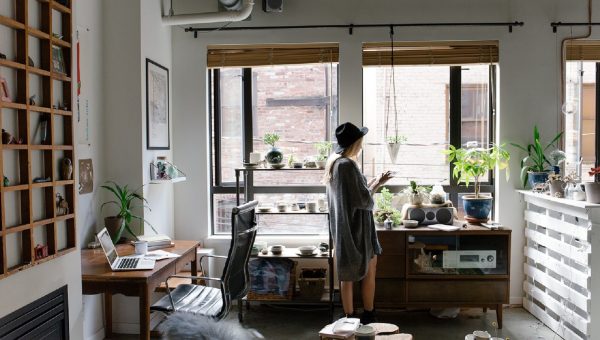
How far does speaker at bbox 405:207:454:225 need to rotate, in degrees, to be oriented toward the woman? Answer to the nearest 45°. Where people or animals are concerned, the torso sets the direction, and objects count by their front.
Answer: approximately 45° to its right

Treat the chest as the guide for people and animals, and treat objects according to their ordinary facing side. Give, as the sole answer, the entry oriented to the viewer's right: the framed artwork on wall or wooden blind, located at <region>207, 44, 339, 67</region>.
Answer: the framed artwork on wall

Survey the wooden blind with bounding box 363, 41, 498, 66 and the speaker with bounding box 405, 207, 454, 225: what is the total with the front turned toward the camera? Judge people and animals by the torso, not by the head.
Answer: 2

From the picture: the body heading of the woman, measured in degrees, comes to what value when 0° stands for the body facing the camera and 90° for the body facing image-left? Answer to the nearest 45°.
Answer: approximately 225°

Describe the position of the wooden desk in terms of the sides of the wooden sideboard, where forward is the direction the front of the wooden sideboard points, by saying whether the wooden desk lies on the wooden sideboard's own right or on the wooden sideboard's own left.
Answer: on the wooden sideboard's own right

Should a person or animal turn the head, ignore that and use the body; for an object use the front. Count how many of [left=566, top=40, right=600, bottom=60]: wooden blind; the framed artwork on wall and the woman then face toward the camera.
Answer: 1

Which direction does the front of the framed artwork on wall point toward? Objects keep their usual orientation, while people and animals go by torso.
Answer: to the viewer's right
